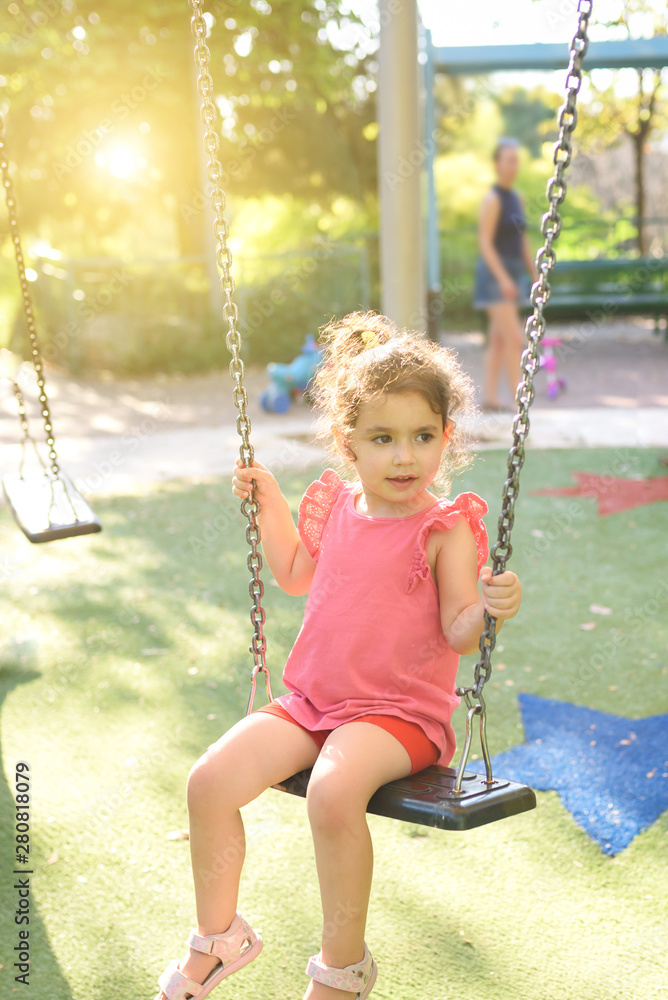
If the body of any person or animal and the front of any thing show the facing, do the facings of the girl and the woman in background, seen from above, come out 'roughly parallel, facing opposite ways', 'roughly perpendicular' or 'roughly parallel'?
roughly perpendicular

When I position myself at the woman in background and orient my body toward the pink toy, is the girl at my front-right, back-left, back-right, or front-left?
back-right

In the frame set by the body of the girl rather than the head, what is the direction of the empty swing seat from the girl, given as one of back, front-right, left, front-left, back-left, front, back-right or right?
right

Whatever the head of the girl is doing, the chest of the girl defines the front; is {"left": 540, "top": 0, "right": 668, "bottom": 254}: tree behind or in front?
behind

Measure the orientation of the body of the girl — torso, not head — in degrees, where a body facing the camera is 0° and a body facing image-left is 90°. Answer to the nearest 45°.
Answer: approximately 45°

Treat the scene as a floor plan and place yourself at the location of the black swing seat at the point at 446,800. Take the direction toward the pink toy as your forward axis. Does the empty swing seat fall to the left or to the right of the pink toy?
left

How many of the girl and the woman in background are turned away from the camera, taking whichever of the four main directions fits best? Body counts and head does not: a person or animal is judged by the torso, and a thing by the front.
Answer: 0

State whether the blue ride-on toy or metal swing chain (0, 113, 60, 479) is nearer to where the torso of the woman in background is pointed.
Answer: the metal swing chain
